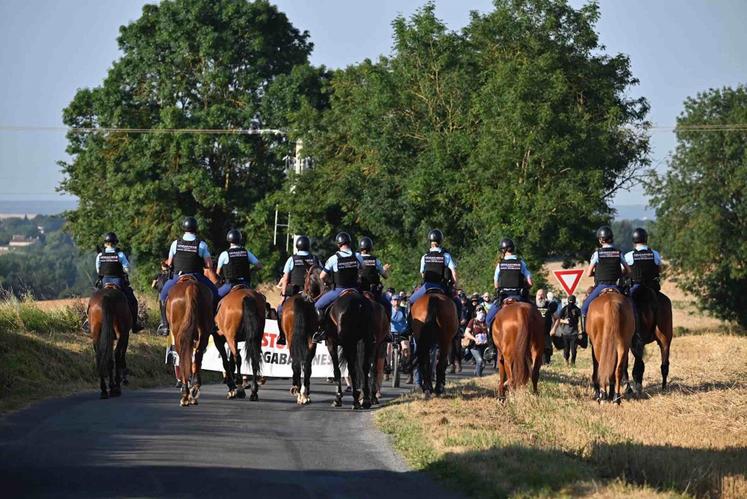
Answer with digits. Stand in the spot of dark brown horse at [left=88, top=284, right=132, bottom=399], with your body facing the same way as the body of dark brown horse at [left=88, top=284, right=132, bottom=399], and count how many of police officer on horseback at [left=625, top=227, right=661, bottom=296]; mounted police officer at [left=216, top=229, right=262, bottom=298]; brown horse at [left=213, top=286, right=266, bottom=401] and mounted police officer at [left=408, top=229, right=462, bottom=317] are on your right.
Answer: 4

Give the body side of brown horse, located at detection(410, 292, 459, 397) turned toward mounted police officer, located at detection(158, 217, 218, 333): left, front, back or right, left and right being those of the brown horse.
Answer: left

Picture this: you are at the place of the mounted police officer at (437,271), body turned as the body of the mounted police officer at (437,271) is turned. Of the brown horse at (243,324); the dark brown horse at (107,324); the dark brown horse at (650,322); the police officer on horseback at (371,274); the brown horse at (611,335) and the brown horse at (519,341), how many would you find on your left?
3

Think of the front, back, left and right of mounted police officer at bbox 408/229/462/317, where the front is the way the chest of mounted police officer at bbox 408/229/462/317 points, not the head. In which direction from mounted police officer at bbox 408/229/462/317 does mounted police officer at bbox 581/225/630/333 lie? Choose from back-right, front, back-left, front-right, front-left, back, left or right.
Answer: right

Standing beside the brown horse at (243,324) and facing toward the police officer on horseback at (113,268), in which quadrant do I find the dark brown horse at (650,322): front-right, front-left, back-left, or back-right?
back-right

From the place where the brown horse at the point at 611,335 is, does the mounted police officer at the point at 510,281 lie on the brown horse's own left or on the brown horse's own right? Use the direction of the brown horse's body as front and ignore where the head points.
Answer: on the brown horse's own left

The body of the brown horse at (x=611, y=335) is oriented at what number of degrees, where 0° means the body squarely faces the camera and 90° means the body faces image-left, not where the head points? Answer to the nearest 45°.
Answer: approximately 180°

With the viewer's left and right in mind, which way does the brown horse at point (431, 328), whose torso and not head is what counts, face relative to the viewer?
facing away from the viewer

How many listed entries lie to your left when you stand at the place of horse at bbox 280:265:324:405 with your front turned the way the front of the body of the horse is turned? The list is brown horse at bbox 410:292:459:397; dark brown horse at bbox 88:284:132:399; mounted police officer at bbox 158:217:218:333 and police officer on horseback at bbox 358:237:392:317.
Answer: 2

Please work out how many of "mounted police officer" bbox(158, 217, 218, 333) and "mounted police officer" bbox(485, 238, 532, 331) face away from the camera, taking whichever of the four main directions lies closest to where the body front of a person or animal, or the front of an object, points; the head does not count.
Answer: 2

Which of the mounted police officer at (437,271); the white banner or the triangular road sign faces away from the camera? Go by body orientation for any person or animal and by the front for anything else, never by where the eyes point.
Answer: the mounted police officer

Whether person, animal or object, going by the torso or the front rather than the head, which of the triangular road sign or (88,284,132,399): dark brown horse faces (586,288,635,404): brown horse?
the triangular road sign

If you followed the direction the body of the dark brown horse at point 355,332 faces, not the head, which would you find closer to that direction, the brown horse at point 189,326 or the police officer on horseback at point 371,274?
the police officer on horseback

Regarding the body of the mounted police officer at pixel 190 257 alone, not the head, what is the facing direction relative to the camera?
away from the camera
